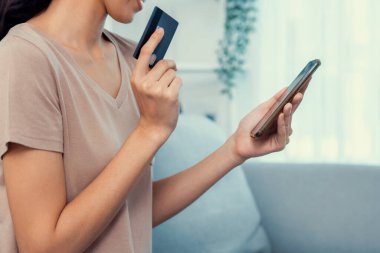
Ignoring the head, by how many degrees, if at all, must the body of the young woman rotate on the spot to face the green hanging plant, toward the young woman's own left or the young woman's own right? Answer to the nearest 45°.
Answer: approximately 135° to the young woman's own left

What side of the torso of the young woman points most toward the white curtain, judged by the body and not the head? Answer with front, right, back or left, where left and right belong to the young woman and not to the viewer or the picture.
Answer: left

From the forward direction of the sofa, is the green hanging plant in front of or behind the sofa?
behind

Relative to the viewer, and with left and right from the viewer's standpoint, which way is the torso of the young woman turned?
facing the viewer and to the right of the viewer

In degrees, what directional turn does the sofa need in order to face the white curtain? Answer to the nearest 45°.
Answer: approximately 180°

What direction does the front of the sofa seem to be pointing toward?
toward the camera

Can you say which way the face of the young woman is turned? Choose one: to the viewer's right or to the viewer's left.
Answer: to the viewer's right
